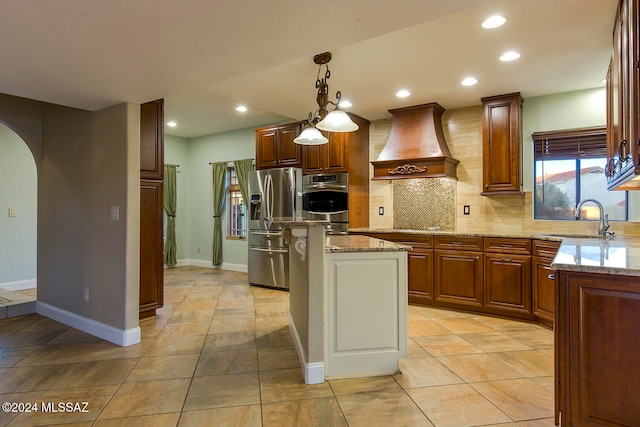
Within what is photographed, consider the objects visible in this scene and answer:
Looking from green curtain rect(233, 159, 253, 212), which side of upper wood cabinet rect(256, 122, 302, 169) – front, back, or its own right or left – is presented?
right

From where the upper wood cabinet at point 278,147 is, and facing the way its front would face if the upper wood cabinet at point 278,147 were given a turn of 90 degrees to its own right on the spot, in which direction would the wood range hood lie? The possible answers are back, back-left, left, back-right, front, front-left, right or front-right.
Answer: back

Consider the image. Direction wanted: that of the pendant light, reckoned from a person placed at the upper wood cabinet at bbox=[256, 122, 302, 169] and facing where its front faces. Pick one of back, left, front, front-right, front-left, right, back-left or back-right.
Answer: front-left

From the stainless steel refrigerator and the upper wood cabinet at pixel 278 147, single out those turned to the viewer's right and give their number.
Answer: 0

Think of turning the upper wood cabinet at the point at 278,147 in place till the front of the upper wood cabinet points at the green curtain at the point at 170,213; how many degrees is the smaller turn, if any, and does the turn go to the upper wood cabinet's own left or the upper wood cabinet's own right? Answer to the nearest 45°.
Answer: approximately 90° to the upper wood cabinet's own right

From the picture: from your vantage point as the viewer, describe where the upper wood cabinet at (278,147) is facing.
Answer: facing the viewer and to the left of the viewer

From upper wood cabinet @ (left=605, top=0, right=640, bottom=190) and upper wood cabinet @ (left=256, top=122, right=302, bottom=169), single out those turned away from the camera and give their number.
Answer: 0

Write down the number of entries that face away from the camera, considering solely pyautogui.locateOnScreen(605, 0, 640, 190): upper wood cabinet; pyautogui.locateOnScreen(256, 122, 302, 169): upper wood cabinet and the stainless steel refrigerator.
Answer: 0

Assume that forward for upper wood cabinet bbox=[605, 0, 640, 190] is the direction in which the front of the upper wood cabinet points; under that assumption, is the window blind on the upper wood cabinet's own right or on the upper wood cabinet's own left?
on the upper wood cabinet's own right

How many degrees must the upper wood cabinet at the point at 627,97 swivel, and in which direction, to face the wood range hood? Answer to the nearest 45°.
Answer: approximately 45° to its right

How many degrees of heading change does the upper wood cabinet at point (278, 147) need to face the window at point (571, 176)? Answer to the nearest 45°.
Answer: approximately 90° to its left

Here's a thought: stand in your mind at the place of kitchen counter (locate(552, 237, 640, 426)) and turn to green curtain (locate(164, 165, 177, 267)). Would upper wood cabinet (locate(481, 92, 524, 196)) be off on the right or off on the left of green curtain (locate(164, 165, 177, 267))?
right

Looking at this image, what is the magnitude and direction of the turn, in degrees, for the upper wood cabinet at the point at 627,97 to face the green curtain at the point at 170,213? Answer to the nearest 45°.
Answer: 0° — it already faces it

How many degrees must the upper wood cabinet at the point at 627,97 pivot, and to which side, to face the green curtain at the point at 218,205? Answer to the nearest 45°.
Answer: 0° — it already faces it

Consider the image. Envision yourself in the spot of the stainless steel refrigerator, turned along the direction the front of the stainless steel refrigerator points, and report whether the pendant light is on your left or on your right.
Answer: on your left

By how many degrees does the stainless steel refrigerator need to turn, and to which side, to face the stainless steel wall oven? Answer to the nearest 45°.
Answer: approximately 90° to its left

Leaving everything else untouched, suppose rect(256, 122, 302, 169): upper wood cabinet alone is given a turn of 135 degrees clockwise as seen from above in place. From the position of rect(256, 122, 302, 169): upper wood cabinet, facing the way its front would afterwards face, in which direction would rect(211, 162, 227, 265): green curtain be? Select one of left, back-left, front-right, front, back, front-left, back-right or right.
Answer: front-left

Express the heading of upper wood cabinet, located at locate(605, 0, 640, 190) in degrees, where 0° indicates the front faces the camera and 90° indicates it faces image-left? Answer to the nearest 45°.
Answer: approximately 90°

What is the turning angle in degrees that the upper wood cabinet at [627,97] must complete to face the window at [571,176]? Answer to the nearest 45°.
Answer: approximately 90° to its right

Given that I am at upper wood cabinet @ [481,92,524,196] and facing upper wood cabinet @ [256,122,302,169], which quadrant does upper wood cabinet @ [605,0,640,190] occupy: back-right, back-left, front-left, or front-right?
back-left

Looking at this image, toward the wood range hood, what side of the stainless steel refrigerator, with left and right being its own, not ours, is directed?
left
